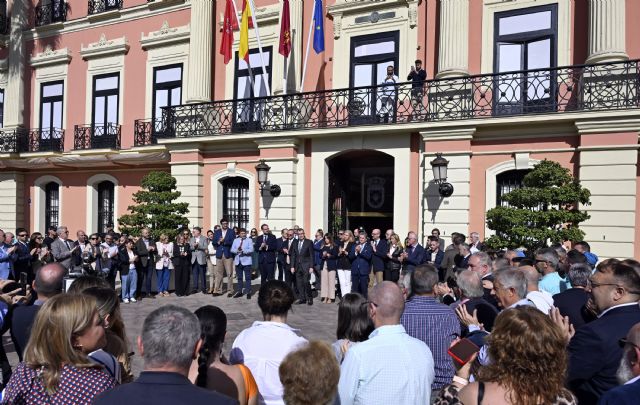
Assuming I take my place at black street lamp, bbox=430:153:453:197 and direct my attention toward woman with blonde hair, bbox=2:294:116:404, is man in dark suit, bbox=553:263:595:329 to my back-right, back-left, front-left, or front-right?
front-left

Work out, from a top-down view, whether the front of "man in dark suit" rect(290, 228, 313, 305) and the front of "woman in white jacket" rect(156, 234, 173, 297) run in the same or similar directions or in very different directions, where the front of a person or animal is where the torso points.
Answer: same or similar directions

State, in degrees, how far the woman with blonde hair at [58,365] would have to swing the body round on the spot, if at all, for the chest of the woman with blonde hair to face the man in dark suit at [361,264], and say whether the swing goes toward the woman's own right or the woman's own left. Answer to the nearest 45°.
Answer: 0° — they already face them

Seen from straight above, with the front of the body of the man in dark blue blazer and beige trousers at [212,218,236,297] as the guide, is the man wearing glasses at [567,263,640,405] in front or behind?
in front

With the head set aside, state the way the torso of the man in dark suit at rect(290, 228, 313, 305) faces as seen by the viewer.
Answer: toward the camera

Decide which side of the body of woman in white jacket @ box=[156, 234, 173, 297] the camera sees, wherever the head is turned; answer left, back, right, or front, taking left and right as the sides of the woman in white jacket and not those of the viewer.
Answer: front

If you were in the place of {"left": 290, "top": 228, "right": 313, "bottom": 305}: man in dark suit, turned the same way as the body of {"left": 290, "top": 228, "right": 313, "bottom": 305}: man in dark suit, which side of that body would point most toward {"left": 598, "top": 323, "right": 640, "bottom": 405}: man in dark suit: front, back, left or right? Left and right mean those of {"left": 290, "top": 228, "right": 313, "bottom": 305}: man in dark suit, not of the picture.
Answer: front

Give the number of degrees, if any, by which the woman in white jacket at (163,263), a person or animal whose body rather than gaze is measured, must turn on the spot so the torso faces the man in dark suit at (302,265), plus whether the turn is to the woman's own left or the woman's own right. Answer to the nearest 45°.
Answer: approximately 45° to the woman's own left

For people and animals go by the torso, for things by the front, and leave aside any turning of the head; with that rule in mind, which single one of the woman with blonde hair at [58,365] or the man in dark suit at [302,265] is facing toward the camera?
the man in dark suit

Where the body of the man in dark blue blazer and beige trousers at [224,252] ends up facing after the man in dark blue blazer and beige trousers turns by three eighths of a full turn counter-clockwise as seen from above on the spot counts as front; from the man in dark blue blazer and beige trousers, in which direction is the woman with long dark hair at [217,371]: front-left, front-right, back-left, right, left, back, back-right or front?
back-right

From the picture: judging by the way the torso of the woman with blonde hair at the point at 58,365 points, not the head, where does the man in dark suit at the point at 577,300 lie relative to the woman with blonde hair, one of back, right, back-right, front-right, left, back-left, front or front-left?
front-right

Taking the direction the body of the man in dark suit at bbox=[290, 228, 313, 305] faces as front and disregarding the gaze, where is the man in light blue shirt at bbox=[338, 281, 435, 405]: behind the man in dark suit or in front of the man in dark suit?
in front

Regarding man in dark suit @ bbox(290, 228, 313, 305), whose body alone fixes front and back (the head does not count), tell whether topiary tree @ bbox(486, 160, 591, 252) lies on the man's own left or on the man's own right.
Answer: on the man's own left

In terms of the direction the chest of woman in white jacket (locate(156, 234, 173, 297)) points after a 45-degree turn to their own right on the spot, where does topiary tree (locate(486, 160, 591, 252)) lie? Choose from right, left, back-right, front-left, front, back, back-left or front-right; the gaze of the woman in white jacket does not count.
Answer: left

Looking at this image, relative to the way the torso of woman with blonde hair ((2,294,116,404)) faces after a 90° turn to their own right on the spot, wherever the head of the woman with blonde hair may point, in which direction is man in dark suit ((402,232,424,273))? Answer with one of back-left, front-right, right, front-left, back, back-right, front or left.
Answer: left

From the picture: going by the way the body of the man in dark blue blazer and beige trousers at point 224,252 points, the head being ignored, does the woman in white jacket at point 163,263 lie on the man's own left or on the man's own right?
on the man's own right

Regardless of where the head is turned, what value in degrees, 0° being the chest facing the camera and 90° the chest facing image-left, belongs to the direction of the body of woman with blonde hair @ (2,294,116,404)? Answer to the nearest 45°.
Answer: approximately 225°

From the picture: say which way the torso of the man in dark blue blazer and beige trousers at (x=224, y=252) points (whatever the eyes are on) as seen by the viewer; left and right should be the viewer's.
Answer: facing the viewer

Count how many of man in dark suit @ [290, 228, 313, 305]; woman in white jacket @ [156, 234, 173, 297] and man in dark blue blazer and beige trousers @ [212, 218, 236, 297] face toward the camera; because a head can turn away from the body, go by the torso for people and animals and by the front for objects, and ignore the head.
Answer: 3
